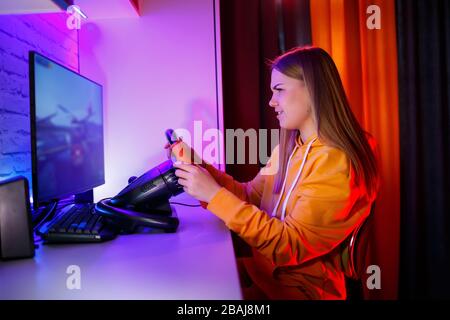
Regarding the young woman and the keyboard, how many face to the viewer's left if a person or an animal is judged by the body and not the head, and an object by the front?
1

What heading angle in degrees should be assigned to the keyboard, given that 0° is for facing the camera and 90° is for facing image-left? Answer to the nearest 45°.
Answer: approximately 270°

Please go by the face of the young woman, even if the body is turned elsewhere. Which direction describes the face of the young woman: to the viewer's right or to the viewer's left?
to the viewer's left

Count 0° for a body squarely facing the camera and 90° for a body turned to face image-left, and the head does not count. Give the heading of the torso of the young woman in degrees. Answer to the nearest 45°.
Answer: approximately 90°
